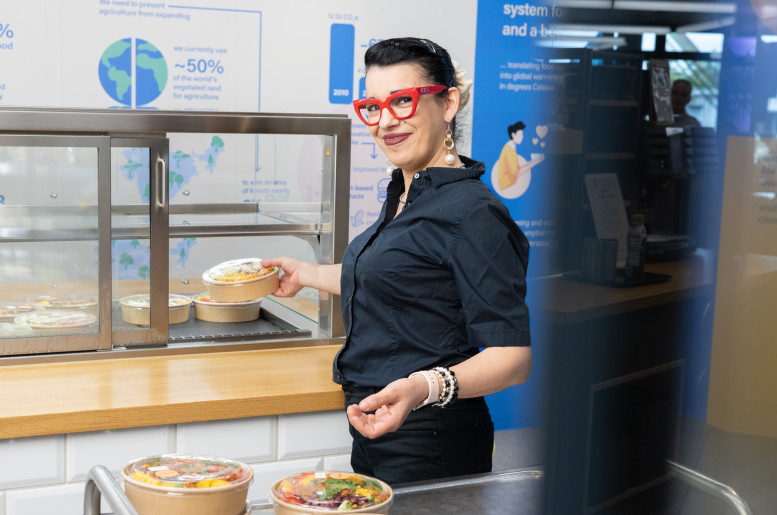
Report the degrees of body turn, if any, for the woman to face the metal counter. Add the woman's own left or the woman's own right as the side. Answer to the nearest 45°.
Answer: approximately 45° to the woman's own left

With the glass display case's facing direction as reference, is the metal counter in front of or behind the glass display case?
in front

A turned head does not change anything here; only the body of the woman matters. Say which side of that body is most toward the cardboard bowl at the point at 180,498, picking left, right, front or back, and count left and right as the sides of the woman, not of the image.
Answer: front

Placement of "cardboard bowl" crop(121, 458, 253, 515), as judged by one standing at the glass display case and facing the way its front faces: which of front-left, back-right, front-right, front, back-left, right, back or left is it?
front

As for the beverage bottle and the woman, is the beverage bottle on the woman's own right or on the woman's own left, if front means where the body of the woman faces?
on the woman's own left

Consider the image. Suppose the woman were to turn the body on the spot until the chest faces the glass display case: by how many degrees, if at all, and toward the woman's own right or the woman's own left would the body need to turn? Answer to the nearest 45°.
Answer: approximately 90° to the woman's own right

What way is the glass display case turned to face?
toward the camera

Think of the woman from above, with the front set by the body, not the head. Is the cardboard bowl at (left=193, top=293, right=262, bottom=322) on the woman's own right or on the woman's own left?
on the woman's own right

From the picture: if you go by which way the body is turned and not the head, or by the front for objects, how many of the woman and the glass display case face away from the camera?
0

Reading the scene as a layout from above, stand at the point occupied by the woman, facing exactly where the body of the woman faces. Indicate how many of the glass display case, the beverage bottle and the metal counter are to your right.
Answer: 1

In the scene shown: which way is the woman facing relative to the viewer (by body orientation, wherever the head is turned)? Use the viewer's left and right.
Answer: facing the viewer and to the left of the viewer
